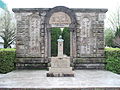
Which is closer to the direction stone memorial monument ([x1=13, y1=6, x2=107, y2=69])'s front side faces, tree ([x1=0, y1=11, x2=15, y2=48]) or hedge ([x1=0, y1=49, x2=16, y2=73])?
the hedge

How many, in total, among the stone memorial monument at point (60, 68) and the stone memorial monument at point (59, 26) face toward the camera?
2

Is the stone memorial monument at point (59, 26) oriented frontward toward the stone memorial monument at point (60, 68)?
yes

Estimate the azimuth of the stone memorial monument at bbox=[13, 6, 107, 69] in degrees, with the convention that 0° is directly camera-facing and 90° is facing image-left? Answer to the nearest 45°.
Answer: approximately 0°

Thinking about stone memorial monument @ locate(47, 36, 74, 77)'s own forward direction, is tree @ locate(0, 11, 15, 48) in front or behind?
behind

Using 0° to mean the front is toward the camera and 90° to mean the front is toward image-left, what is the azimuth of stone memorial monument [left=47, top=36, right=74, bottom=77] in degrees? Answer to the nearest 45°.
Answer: approximately 0°

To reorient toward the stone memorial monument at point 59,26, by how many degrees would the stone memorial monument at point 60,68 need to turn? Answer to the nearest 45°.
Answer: approximately 180°

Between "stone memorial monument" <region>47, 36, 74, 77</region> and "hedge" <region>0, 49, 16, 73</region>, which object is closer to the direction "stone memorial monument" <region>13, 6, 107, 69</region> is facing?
the stone memorial monument

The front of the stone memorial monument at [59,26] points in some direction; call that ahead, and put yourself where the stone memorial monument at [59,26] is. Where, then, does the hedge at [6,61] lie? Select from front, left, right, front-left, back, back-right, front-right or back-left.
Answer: right

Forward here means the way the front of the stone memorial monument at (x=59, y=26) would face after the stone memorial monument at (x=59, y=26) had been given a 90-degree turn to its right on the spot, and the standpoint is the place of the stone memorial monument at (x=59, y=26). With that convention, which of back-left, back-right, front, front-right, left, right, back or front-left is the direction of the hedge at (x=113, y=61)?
back

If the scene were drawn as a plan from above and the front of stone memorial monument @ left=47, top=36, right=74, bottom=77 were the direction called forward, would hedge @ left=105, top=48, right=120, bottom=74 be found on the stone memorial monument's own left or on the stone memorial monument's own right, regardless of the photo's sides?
on the stone memorial monument's own left
